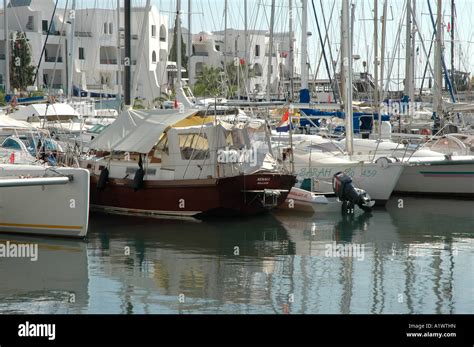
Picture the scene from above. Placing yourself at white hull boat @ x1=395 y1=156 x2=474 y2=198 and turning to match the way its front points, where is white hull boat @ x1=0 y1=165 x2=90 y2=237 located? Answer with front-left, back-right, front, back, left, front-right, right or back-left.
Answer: back-right

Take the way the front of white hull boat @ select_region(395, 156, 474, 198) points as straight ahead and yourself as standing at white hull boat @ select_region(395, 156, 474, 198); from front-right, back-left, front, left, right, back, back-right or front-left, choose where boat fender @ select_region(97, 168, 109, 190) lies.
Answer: back-right

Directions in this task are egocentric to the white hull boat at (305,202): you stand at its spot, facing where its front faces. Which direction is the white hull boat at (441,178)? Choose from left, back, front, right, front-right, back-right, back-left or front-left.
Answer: back-right

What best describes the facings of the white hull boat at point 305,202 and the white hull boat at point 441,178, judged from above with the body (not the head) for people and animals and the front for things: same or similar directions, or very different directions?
very different directions

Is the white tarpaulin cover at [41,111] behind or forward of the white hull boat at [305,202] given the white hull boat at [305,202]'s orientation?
forward

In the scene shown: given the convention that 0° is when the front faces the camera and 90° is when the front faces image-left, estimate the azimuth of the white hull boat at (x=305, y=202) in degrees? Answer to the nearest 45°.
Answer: approximately 90°

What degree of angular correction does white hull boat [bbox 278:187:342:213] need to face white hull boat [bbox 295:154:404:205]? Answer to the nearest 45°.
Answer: approximately 135° to its right

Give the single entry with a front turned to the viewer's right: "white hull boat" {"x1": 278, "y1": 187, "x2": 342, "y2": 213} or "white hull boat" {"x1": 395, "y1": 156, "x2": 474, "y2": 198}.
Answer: "white hull boat" {"x1": 395, "y1": 156, "x2": 474, "y2": 198}
